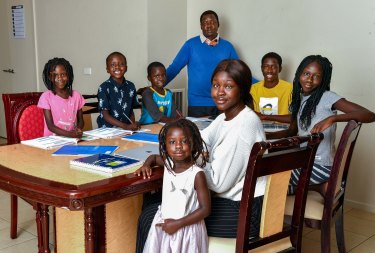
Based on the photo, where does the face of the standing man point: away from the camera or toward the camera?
toward the camera

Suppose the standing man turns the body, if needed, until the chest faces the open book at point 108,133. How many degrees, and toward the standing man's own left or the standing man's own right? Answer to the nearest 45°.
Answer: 0° — they already face it

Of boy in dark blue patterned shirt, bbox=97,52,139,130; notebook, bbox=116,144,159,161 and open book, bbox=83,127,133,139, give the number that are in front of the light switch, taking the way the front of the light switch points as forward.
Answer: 3

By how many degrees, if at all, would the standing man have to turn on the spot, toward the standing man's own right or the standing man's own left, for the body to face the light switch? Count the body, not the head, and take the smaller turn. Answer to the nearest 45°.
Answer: approximately 135° to the standing man's own right

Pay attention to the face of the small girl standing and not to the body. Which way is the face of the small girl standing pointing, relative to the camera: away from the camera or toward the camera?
toward the camera

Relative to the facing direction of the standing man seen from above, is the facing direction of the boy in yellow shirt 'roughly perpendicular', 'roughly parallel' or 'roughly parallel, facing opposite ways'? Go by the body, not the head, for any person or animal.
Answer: roughly parallel

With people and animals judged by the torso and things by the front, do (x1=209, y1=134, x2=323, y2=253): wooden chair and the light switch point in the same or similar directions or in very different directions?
very different directions

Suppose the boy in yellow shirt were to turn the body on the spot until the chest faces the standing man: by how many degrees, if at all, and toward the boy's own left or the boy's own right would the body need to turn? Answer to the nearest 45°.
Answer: approximately 135° to the boy's own right

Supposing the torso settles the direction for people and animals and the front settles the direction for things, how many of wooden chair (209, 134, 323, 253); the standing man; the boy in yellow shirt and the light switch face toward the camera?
3

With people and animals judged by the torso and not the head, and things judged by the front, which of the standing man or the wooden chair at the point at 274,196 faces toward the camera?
the standing man

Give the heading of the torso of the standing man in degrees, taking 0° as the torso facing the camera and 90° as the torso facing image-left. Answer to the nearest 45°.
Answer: approximately 0°

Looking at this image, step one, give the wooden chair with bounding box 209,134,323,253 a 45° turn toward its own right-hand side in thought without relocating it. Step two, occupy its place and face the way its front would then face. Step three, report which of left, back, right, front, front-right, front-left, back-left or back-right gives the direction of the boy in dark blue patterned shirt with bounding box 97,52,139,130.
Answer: front-left

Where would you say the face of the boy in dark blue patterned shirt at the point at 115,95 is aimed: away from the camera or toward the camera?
toward the camera

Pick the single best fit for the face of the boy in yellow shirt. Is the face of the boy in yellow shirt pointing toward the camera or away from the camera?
toward the camera

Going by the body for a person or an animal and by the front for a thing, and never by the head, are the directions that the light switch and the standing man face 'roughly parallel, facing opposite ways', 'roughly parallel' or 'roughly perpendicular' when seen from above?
roughly parallel

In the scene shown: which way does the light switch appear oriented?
toward the camera

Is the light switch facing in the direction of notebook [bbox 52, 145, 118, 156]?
yes

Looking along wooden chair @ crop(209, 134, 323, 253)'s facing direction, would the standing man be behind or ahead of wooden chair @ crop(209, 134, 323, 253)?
ahead

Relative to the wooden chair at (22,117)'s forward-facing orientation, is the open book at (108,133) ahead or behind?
ahead
